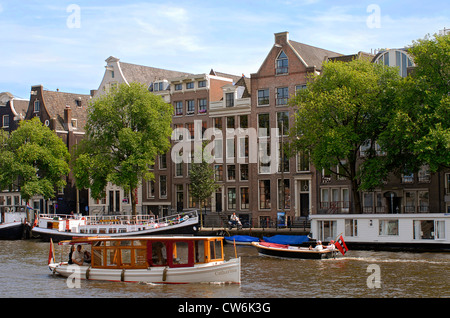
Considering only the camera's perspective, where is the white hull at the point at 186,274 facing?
facing to the right of the viewer

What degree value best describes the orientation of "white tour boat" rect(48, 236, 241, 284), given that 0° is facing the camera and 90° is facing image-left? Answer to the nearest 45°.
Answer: approximately 270°
